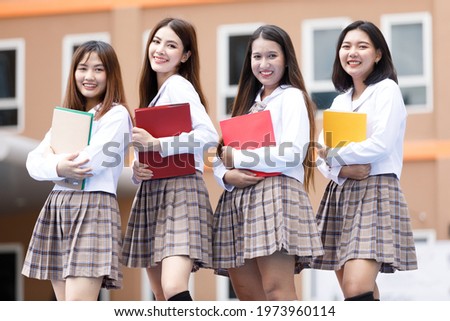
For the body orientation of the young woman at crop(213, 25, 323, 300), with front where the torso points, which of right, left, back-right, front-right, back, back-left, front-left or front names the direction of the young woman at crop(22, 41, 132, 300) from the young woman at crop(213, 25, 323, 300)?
front-right

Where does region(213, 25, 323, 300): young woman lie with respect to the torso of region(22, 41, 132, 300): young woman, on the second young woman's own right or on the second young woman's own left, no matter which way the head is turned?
on the second young woman's own left

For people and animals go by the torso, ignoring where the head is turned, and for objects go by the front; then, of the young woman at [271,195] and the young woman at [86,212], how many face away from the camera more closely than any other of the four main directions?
0

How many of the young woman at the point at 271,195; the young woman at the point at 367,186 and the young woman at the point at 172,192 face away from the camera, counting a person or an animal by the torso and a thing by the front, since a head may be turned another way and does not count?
0

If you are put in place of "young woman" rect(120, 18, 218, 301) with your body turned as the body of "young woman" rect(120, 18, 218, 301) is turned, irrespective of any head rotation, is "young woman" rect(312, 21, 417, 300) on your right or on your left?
on your left

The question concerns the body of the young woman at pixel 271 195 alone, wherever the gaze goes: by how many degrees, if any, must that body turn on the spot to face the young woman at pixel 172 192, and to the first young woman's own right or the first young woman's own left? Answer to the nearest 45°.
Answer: approximately 45° to the first young woman's own right

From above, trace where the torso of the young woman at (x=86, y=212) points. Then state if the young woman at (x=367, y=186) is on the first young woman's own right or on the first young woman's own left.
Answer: on the first young woman's own left

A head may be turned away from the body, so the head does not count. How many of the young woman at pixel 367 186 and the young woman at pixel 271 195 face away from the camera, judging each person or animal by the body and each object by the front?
0

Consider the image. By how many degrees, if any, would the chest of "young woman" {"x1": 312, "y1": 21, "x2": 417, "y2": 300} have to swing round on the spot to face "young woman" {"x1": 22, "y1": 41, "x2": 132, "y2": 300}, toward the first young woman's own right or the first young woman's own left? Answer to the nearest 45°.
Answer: approximately 45° to the first young woman's own right

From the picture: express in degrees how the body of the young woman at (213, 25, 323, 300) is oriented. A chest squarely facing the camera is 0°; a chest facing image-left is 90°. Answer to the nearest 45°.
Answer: approximately 45°

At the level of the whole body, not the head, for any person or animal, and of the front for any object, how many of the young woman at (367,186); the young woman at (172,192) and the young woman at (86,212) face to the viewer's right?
0
